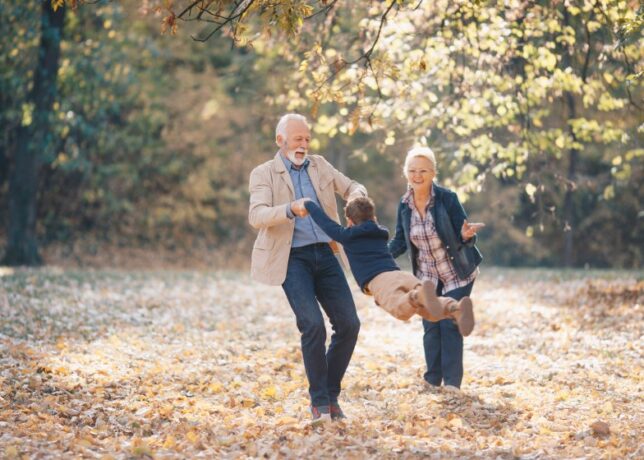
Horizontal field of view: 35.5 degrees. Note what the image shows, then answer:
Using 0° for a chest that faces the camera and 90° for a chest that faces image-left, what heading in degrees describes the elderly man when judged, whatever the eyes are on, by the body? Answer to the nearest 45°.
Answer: approximately 315°

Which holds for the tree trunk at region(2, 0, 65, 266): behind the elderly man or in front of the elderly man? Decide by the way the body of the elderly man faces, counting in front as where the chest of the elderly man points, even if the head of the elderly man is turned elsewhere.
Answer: behind

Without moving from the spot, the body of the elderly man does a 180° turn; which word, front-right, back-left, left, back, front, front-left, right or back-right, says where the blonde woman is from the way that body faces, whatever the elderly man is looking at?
right
